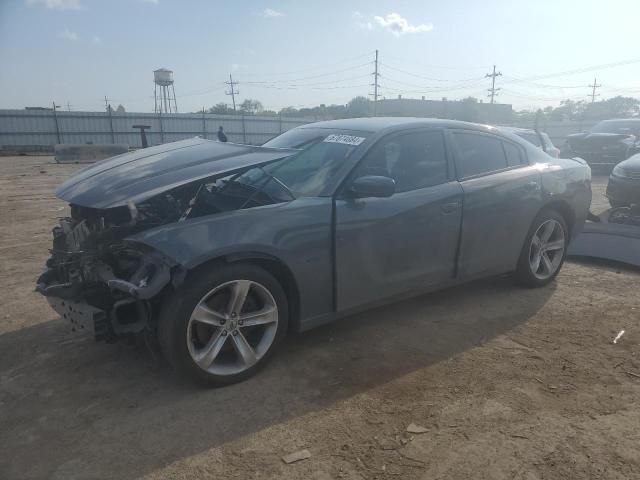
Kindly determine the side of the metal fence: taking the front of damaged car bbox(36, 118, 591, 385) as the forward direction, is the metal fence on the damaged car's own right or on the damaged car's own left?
on the damaged car's own right

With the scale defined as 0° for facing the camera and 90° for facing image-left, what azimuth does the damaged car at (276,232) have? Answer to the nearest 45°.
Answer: approximately 45°

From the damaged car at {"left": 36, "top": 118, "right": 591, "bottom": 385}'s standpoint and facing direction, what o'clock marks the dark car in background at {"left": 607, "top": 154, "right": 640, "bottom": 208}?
The dark car in background is roughly at 6 o'clock from the damaged car.

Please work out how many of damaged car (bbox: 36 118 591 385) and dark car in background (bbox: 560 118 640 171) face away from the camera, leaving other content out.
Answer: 0

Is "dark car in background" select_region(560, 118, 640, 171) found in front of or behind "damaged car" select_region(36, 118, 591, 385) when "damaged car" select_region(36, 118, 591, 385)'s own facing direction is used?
behind
